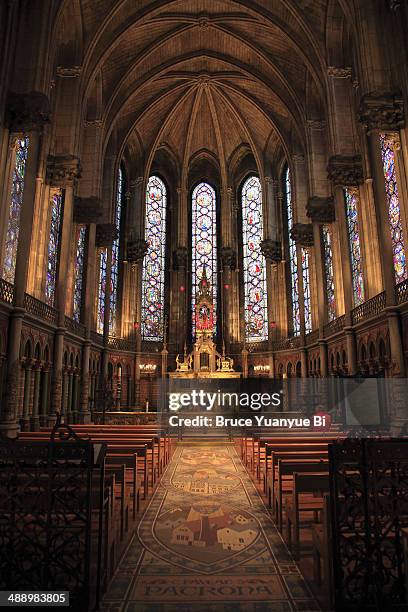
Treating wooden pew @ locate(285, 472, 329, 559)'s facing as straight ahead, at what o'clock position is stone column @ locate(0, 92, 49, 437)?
The stone column is roughly at 10 o'clock from the wooden pew.

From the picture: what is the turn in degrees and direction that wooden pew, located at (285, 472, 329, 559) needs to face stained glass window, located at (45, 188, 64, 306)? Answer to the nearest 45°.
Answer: approximately 45° to its left

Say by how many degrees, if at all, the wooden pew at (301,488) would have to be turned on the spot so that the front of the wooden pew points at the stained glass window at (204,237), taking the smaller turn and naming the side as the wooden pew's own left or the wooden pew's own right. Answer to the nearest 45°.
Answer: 0° — it already faces it

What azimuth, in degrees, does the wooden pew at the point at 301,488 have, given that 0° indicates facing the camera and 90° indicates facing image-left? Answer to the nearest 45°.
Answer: approximately 180°

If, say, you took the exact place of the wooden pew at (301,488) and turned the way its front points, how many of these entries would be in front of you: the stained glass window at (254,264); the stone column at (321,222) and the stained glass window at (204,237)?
3

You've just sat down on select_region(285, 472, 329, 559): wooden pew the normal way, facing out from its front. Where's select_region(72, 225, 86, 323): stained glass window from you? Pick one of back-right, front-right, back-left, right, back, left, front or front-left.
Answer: front-left

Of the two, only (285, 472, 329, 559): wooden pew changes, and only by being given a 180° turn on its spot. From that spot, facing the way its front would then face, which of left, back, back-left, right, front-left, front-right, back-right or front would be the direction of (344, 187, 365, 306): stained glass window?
back

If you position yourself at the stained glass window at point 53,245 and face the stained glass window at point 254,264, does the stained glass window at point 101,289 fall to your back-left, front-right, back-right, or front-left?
front-left

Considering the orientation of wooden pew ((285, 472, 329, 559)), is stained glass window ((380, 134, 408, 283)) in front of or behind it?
in front

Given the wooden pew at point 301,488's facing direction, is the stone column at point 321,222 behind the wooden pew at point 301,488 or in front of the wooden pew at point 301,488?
in front

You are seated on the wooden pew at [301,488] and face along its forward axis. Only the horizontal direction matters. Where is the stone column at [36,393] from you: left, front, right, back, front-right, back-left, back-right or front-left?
front-left

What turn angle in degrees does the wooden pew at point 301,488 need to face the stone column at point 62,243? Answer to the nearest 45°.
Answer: approximately 45° to its left

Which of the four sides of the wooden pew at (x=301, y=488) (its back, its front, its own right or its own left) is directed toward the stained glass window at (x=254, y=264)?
front

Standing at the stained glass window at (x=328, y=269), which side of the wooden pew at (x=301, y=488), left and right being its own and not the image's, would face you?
front

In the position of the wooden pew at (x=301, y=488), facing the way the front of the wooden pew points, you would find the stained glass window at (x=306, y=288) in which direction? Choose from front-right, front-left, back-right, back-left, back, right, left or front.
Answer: front
